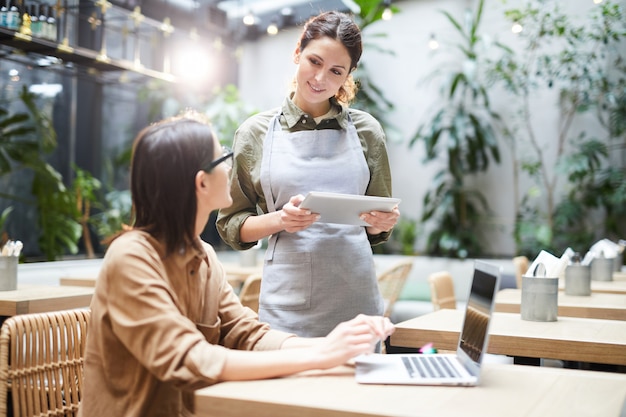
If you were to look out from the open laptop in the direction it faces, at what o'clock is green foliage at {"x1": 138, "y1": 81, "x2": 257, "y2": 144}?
The green foliage is roughly at 2 o'clock from the open laptop.

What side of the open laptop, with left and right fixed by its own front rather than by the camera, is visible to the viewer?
left

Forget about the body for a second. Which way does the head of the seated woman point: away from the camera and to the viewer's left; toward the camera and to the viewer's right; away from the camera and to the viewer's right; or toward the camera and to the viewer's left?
away from the camera and to the viewer's right

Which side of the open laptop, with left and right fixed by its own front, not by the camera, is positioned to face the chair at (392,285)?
right

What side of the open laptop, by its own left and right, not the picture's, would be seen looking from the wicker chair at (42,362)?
front

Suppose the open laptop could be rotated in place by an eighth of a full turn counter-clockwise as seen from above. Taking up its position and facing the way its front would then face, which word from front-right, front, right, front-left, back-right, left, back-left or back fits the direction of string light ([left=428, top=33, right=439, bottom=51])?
back-right

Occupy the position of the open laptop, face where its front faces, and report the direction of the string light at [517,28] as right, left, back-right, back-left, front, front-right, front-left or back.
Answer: right

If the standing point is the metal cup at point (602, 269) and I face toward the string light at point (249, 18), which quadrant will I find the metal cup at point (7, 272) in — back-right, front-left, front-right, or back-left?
front-left

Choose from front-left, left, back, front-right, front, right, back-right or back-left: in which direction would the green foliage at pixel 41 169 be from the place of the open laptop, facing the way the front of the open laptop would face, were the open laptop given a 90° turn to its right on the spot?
front-left

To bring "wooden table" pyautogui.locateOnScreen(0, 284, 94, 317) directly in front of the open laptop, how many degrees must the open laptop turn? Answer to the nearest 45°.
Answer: approximately 45° to its right

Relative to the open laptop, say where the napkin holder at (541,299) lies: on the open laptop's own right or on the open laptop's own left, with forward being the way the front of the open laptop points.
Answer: on the open laptop's own right

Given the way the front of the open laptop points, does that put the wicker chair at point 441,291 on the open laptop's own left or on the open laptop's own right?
on the open laptop's own right

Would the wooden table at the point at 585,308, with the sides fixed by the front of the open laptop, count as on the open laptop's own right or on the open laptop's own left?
on the open laptop's own right

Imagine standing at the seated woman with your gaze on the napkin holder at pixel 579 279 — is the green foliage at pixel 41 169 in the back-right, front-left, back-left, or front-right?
front-left

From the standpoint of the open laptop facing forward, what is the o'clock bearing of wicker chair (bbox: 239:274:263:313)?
The wicker chair is roughly at 2 o'clock from the open laptop.

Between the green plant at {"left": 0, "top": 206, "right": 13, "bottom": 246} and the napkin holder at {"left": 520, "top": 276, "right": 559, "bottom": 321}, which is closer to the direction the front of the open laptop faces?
the green plant

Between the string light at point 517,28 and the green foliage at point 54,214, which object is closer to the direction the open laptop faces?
the green foliage

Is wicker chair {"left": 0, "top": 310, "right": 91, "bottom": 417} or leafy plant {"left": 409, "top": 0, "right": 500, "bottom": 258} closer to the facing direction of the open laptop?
the wicker chair

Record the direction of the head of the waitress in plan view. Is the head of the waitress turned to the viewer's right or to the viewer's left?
to the viewer's left

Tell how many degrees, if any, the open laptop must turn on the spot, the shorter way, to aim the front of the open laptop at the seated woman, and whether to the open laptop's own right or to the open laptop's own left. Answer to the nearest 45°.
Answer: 0° — it already faces them
